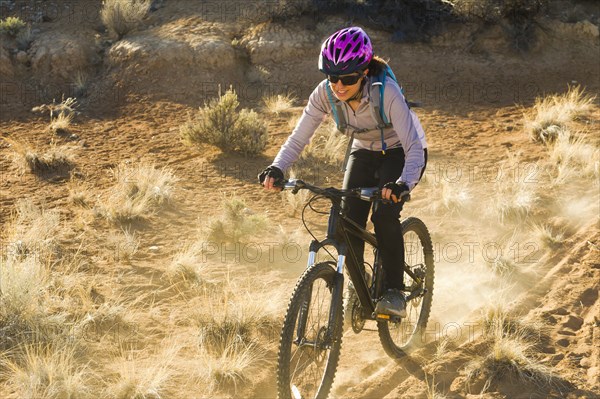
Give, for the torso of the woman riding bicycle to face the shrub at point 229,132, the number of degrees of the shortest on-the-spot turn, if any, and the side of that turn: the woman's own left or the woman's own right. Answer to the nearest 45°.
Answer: approximately 135° to the woman's own right

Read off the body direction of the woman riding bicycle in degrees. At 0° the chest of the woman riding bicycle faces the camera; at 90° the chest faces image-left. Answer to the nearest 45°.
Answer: approximately 45°

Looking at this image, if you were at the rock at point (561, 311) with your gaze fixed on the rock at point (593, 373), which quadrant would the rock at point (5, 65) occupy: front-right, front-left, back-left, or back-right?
back-right

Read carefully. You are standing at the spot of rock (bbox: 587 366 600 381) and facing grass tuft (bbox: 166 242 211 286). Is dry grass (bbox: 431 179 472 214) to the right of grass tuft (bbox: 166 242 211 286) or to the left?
right

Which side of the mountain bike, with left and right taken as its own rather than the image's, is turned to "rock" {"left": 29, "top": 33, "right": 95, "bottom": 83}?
right

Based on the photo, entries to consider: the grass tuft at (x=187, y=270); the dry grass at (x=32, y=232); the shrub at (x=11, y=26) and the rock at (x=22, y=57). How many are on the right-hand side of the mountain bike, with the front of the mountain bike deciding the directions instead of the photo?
4

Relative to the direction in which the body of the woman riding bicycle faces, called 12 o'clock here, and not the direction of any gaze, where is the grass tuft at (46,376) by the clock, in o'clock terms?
The grass tuft is roughly at 1 o'clock from the woman riding bicycle.

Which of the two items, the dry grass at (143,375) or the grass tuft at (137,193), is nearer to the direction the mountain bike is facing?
the dry grass

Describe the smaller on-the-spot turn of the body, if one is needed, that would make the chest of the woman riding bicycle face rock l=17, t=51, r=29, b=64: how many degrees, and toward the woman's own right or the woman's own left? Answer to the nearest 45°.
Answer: approximately 90° to the woman's own right

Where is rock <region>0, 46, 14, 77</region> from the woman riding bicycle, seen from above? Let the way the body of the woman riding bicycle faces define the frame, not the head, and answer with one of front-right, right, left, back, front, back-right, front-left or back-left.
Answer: right

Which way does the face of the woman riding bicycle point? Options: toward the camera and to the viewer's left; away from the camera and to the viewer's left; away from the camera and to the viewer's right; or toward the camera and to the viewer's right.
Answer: toward the camera and to the viewer's left

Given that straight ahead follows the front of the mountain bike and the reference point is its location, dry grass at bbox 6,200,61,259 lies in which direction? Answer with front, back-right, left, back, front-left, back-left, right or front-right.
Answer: right

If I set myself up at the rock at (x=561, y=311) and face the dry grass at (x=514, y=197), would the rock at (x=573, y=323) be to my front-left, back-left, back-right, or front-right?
back-right

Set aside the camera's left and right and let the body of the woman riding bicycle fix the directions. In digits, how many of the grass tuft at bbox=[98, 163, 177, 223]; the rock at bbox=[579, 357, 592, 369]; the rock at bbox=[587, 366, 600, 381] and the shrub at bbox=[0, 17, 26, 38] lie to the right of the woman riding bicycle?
2

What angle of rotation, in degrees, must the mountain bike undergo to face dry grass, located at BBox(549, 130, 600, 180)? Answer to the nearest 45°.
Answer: approximately 180°

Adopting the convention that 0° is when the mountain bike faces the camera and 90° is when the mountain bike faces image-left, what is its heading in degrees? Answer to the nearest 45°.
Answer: approximately 45°
